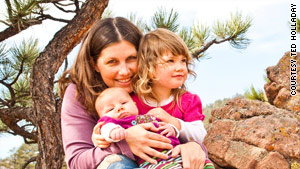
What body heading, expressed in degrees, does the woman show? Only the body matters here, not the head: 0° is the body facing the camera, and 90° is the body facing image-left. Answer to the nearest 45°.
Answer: approximately 315°

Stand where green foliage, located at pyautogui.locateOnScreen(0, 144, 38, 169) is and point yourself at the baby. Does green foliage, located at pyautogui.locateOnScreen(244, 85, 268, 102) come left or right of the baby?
left

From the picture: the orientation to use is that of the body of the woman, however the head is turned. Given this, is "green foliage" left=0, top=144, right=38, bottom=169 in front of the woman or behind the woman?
behind

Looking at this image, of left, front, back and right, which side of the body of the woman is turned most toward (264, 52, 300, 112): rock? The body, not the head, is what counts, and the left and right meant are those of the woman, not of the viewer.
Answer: left

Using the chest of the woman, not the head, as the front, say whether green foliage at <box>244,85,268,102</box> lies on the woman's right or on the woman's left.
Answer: on the woman's left
